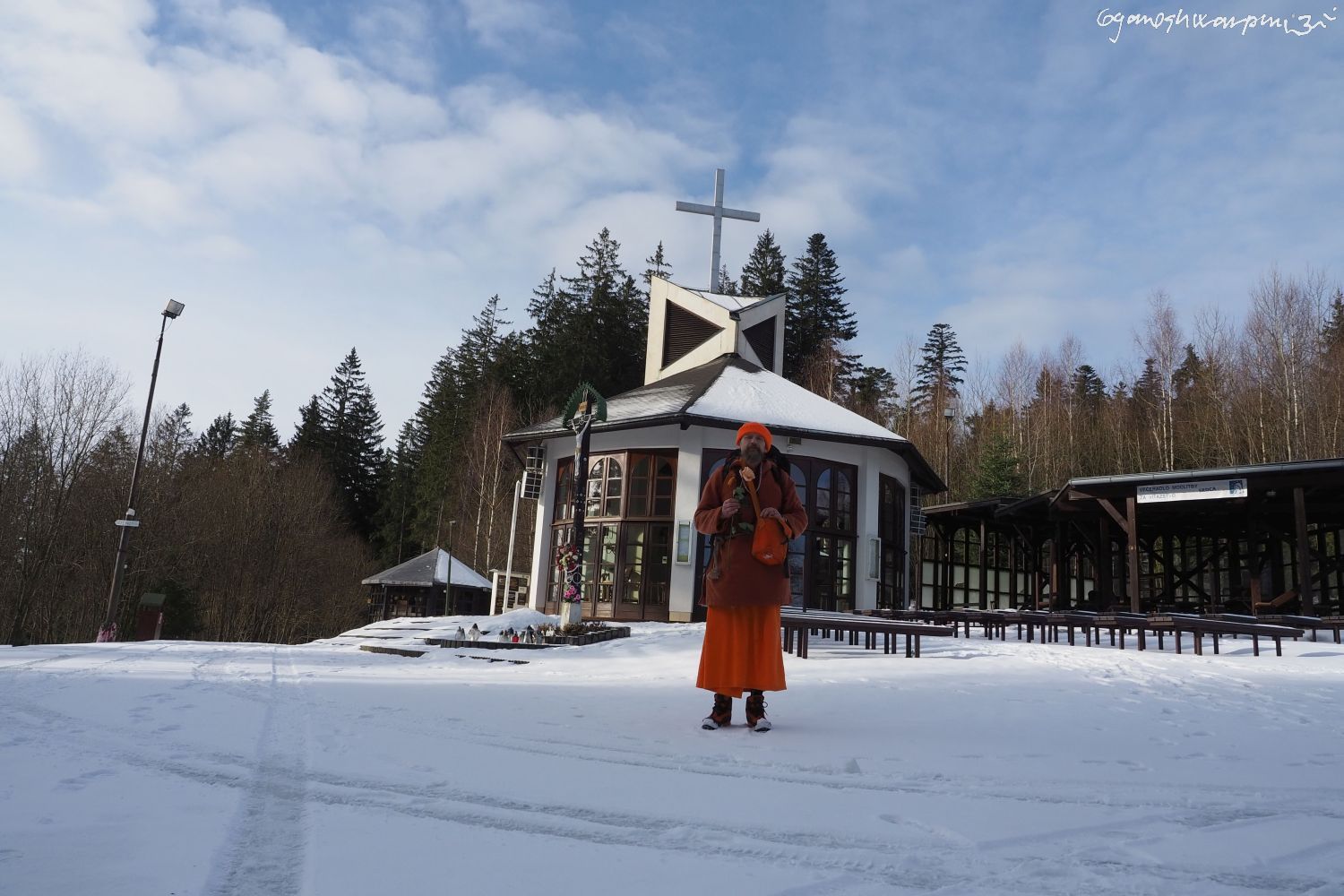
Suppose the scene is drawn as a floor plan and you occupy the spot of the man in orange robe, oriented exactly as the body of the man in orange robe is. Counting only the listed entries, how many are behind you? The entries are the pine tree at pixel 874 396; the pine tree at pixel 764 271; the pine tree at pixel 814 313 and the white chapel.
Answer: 4

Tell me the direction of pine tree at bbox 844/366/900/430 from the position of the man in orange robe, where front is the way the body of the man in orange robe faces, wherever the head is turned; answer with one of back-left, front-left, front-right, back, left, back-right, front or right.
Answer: back

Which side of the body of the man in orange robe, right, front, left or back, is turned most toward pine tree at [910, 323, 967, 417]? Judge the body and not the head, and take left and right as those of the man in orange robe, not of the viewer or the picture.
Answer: back

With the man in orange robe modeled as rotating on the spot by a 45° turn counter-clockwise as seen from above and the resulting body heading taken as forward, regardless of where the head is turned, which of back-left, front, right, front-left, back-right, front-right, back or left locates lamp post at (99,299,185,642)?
back

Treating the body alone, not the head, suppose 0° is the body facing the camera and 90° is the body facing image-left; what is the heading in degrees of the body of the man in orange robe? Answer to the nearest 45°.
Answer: approximately 0°

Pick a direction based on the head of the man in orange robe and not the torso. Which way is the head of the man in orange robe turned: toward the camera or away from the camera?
toward the camera

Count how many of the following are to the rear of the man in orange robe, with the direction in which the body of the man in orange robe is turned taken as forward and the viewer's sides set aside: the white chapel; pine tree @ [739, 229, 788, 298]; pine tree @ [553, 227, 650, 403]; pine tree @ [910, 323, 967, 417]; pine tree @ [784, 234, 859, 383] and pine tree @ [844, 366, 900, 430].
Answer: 6

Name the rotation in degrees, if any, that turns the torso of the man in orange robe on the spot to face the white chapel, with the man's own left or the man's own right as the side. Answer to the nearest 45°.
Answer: approximately 180°

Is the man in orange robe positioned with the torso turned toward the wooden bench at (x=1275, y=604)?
no

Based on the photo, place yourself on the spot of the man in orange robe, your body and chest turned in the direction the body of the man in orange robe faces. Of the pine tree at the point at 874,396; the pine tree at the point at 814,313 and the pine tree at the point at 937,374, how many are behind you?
3

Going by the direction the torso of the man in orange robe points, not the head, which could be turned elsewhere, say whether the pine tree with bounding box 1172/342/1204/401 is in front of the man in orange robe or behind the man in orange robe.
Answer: behind

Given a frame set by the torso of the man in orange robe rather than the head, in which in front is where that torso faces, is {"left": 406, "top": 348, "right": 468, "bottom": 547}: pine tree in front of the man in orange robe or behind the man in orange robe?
behind

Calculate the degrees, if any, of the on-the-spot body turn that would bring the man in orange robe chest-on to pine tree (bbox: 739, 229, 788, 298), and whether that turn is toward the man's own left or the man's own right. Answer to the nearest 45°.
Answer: approximately 180°

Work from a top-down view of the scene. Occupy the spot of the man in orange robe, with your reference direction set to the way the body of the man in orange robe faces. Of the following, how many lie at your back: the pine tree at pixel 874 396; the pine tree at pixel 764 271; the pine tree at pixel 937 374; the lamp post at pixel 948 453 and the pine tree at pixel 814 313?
5

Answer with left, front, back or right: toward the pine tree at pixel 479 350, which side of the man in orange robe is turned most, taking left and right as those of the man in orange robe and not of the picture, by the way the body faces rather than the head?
back

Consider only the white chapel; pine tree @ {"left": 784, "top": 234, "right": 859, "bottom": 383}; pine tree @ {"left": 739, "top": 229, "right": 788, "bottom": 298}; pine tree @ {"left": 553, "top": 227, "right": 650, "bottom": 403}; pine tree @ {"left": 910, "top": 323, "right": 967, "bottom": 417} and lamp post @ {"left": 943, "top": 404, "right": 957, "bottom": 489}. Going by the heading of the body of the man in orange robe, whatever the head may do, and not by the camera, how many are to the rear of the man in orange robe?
6

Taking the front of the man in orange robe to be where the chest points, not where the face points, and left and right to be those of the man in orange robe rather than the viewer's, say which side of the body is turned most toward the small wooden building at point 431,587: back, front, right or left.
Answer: back

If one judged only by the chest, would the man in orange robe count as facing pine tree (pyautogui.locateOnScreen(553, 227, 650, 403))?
no

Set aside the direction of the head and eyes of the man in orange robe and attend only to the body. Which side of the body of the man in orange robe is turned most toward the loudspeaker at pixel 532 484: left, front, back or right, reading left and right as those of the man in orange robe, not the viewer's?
back

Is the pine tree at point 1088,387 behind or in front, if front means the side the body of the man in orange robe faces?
behind
